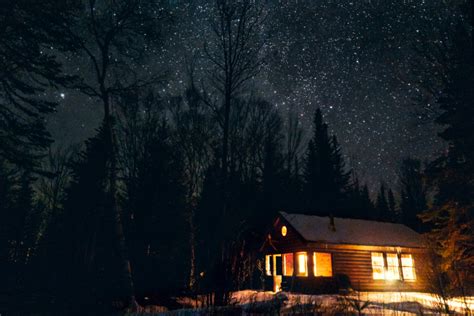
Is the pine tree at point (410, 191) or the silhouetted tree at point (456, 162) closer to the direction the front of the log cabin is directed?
the silhouetted tree

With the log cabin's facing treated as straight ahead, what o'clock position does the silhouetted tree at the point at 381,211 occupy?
The silhouetted tree is roughly at 5 o'clock from the log cabin.

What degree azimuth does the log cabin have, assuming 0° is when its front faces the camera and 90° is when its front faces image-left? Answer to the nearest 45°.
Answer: approximately 45°

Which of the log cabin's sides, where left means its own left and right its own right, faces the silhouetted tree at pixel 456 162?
left

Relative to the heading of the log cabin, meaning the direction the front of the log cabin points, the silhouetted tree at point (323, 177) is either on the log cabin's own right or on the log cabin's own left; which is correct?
on the log cabin's own right
